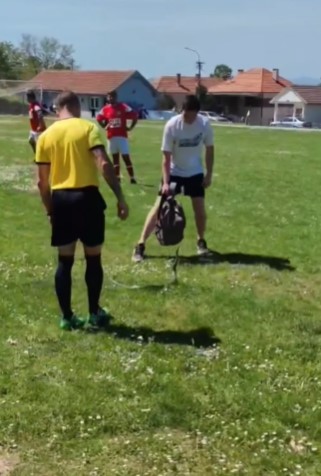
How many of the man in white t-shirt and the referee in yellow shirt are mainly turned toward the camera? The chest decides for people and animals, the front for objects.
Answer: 1

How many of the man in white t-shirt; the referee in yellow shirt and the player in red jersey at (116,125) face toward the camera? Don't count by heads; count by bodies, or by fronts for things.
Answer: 2

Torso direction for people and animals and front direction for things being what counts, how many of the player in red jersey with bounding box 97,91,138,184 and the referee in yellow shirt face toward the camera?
1

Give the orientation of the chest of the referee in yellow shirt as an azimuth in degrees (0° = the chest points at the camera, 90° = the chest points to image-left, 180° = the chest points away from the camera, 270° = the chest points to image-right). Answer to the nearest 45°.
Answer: approximately 225°

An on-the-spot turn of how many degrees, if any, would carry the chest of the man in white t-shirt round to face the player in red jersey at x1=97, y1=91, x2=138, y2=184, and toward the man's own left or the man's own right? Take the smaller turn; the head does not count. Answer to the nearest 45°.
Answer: approximately 180°

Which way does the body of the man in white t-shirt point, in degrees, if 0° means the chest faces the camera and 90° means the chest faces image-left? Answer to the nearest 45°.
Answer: approximately 0°

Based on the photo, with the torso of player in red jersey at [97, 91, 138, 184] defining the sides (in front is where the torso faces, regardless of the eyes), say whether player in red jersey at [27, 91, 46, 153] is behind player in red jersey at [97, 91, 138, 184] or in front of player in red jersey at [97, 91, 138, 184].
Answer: behind

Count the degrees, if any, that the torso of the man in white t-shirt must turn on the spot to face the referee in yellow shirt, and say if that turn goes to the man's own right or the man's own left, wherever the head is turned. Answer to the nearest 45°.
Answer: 0° — they already face them
